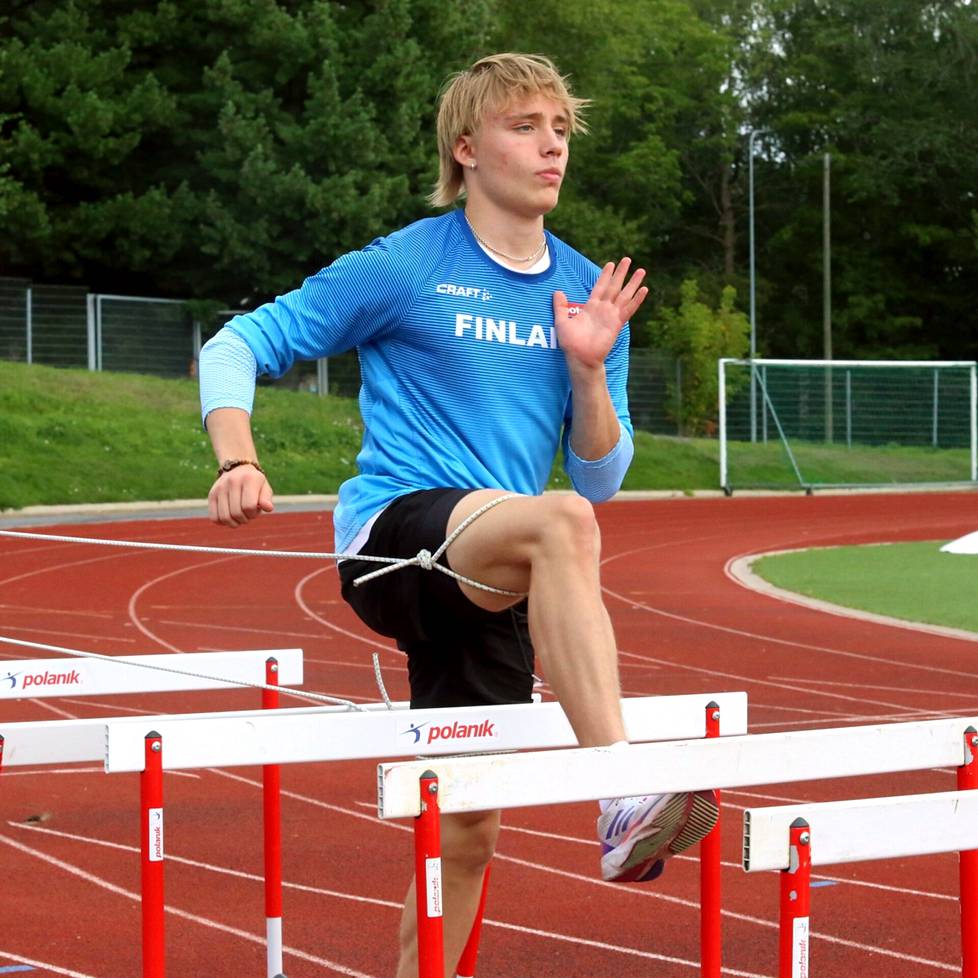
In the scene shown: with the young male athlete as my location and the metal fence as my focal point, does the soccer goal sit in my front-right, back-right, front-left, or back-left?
front-right

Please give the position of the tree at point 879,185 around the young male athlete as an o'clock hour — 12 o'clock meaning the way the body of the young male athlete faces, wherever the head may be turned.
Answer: The tree is roughly at 8 o'clock from the young male athlete.

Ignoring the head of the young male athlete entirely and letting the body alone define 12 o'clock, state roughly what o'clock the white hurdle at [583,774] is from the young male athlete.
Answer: The white hurdle is roughly at 1 o'clock from the young male athlete.

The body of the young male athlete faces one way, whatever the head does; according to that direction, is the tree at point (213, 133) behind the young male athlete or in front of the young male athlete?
behind

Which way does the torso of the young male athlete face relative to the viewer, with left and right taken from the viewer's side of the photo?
facing the viewer and to the right of the viewer

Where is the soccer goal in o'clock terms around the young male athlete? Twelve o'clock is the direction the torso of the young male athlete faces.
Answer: The soccer goal is roughly at 8 o'clock from the young male athlete.

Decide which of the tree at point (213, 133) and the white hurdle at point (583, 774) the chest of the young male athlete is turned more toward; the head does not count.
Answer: the white hurdle

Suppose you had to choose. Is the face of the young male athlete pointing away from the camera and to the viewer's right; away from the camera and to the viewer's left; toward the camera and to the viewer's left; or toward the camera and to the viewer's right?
toward the camera and to the viewer's right
